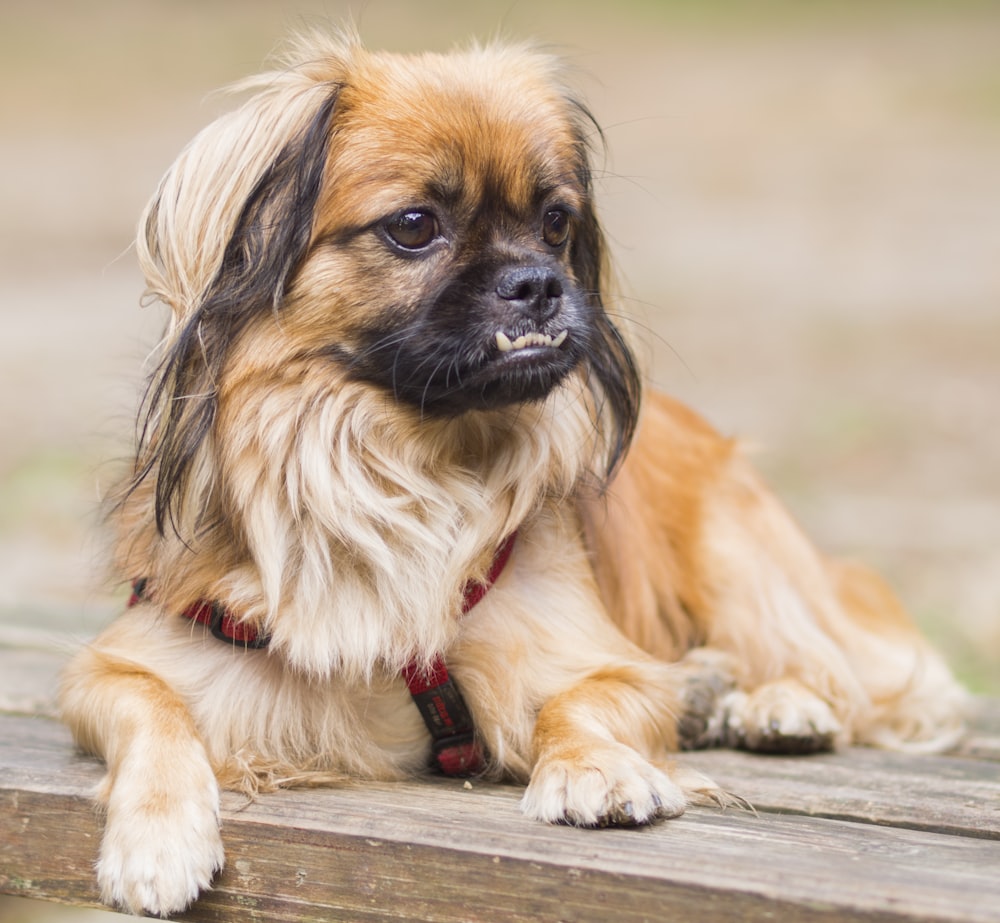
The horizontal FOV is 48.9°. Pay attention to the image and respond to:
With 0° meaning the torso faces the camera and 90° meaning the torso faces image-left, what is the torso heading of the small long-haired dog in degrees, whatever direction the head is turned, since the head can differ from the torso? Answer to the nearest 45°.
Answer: approximately 45°
